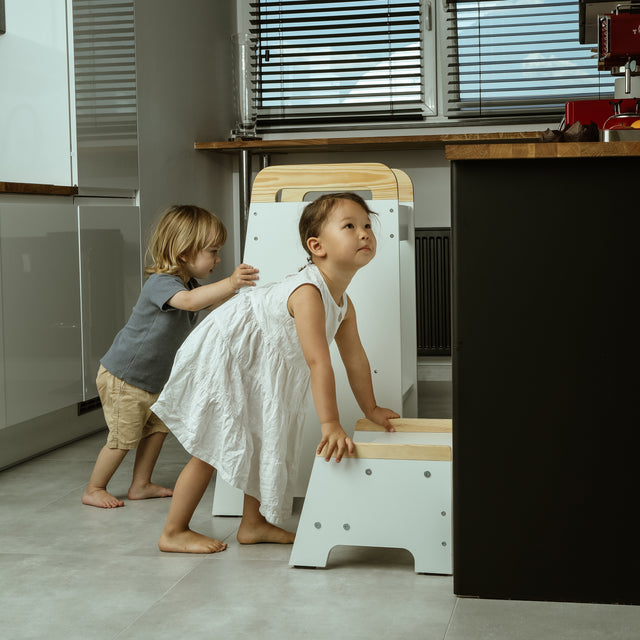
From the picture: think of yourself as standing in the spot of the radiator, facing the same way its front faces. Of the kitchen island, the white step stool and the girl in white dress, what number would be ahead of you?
3

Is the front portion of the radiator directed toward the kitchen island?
yes

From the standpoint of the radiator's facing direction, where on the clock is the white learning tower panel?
The white learning tower panel is roughly at 12 o'clock from the radiator.

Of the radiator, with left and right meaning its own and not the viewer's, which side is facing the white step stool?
front

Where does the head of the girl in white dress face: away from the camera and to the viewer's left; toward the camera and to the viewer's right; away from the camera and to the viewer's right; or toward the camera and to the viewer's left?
toward the camera and to the viewer's right

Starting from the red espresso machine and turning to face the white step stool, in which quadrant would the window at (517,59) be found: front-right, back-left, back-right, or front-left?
back-right

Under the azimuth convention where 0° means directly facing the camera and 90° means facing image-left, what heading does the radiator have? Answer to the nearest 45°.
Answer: approximately 0°

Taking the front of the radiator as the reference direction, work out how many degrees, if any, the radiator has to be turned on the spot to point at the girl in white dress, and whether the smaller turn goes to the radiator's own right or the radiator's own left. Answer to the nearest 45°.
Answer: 0° — it already faces them
